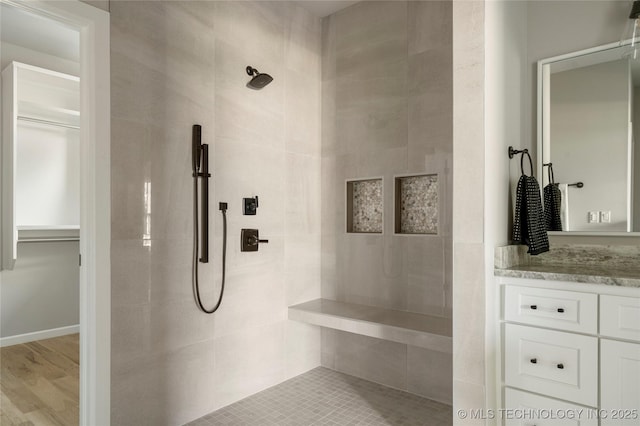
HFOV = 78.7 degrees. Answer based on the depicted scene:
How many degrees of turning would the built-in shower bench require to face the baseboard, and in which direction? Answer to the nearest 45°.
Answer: approximately 45° to its right

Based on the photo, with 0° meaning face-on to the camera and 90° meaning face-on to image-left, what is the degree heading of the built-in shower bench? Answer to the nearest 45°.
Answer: approximately 45°

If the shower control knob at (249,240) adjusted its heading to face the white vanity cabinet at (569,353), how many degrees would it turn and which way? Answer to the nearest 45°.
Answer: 0° — it already faces it

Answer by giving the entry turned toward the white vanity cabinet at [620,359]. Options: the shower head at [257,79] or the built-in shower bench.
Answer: the shower head

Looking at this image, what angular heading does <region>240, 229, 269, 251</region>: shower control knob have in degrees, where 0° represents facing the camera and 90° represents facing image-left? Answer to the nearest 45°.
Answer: approximately 315°

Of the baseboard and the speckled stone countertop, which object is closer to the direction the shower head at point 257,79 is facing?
the speckled stone countertop

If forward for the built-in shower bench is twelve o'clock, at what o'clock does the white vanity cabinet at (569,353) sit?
The white vanity cabinet is roughly at 9 o'clock from the built-in shower bench.

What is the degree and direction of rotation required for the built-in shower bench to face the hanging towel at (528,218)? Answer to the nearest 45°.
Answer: approximately 90° to its left

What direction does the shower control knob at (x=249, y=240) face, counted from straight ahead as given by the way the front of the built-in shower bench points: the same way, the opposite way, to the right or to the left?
to the left

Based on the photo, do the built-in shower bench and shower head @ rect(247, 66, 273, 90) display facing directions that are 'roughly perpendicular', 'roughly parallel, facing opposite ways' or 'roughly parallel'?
roughly perpendicular
